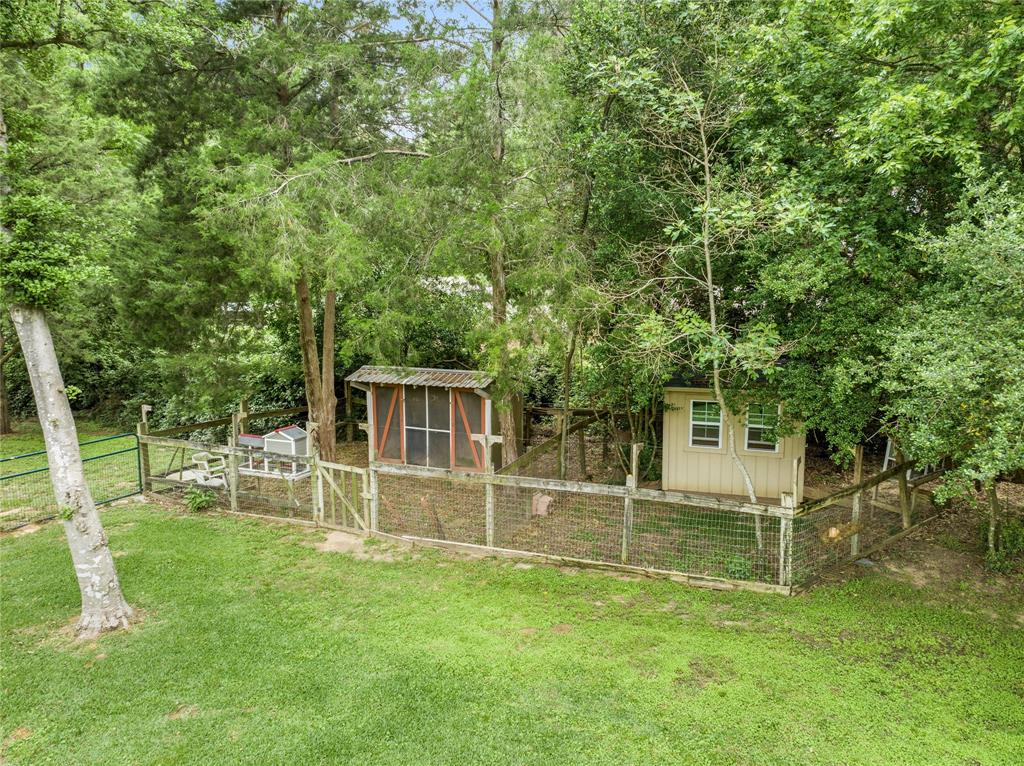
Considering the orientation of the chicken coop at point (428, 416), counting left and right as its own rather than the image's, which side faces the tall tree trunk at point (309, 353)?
right

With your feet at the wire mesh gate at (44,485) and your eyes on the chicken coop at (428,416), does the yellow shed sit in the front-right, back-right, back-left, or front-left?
front-right

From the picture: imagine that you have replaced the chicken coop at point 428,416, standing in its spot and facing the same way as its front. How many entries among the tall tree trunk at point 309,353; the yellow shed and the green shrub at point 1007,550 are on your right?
1

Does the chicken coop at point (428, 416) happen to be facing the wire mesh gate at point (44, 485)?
no

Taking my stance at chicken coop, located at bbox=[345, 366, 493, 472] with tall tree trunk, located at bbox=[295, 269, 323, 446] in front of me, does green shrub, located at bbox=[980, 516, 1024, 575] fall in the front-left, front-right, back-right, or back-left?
back-left

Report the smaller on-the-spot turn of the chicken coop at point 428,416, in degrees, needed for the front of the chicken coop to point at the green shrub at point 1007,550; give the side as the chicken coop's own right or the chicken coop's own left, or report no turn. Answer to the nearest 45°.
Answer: approximately 45° to the chicken coop's own left

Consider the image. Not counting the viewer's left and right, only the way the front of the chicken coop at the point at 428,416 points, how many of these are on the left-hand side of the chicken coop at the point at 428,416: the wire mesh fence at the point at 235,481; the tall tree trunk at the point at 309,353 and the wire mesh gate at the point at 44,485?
0

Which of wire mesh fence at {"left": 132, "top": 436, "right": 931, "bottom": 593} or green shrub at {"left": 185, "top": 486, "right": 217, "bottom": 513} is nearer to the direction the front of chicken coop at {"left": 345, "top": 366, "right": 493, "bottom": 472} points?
the wire mesh fence

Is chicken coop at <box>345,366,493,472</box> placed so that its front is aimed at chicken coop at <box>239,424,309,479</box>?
no

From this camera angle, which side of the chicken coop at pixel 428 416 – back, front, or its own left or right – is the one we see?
front

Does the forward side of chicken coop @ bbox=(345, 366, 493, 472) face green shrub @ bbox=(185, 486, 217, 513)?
no

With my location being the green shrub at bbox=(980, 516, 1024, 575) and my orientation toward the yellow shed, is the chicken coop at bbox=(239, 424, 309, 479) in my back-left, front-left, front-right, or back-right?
front-left
